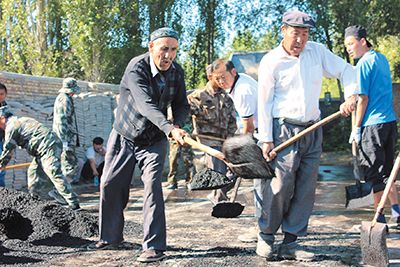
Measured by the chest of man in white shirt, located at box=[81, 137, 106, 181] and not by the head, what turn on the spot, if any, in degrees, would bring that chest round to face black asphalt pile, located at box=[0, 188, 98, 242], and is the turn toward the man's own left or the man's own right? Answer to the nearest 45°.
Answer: approximately 45° to the man's own right

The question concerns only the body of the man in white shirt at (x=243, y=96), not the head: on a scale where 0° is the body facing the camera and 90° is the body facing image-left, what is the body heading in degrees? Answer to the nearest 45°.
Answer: approximately 45°

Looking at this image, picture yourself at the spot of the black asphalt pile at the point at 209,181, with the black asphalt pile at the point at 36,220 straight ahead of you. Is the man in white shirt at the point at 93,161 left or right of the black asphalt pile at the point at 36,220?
right

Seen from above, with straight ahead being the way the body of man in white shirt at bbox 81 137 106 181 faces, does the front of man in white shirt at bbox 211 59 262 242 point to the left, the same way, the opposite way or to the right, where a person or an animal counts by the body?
to the right

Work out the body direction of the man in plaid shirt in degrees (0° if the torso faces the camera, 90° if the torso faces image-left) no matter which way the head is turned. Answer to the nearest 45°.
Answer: approximately 315°

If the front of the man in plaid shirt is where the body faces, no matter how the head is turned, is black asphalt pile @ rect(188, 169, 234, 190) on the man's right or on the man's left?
on the man's left

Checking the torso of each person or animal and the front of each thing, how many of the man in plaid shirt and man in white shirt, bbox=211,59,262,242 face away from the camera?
0

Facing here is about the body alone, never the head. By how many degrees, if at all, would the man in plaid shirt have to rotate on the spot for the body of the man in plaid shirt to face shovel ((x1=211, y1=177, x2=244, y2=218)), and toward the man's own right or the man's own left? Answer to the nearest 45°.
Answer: approximately 90° to the man's own left

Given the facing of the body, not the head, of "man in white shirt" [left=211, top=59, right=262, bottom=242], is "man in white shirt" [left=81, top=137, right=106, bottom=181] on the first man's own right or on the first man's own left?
on the first man's own right

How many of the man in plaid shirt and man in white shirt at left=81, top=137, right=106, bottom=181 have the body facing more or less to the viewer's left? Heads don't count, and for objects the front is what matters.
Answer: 0
